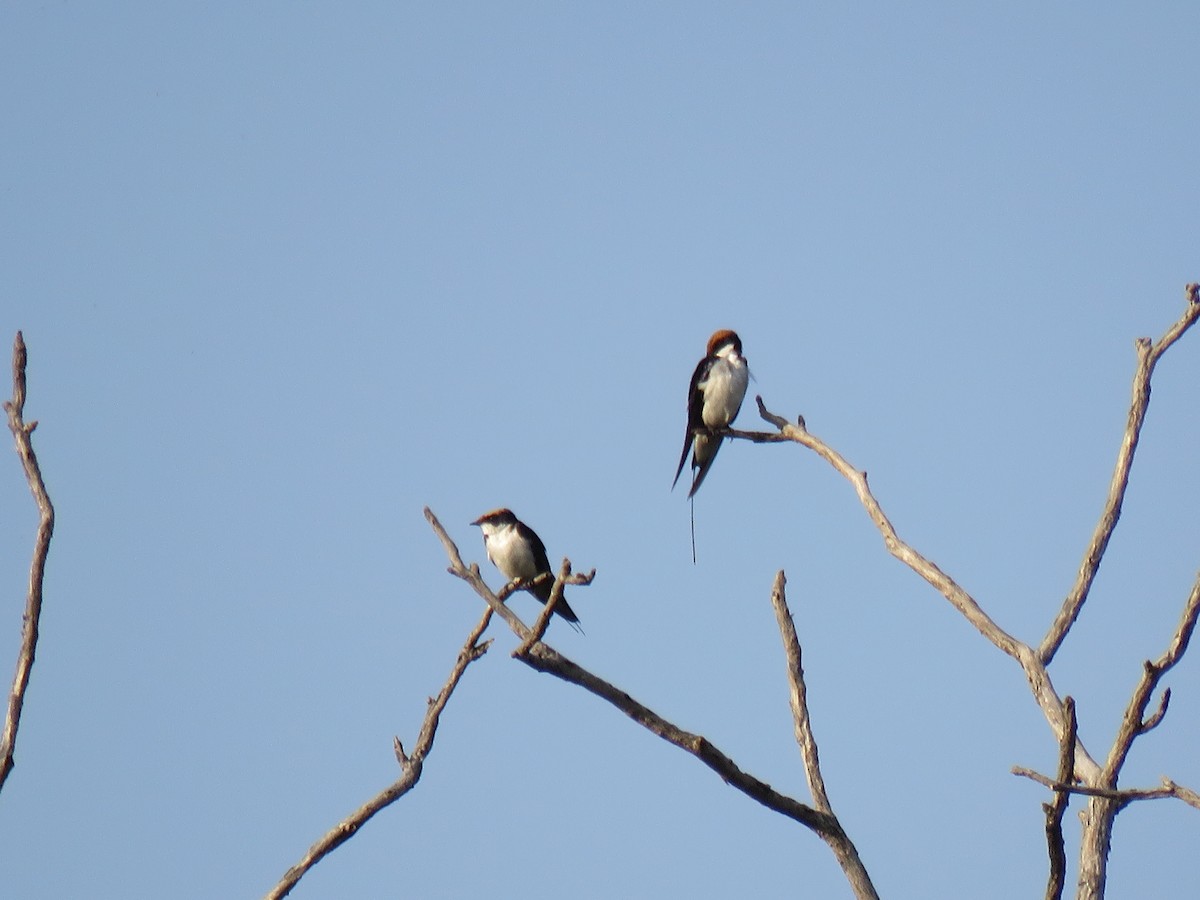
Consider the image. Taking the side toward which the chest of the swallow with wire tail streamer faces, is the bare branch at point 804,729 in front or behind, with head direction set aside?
in front

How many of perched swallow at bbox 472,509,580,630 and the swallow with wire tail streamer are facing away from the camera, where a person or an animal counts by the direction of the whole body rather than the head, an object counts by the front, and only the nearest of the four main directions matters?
0

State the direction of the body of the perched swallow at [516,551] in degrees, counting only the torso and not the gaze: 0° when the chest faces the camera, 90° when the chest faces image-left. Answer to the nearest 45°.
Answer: approximately 45°

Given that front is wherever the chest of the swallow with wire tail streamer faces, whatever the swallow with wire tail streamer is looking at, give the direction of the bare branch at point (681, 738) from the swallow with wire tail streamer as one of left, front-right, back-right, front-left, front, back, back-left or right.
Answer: front-right

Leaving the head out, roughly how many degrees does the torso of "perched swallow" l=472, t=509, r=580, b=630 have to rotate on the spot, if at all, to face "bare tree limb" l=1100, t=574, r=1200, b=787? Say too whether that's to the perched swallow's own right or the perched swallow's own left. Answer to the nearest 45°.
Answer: approximately 135° to the perched swallow's own left

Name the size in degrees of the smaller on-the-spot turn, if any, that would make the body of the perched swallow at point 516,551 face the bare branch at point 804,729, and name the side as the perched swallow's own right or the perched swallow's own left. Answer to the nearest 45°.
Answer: approximately 135° to the perched swallow's own left
